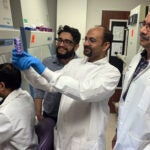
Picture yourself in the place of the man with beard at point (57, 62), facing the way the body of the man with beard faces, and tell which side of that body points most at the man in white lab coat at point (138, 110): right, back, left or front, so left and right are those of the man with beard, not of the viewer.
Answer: left

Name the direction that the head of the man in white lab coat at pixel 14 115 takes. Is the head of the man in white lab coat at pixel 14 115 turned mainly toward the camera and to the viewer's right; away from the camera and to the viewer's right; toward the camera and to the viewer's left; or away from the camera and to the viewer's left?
away from the camera and to the viewer's left

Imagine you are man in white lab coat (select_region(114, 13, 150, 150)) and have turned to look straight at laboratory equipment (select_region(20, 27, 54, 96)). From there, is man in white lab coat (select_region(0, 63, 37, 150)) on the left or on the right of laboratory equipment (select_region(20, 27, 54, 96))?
left

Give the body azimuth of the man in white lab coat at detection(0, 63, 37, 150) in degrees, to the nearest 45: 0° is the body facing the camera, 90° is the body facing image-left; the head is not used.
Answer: approximately 90°

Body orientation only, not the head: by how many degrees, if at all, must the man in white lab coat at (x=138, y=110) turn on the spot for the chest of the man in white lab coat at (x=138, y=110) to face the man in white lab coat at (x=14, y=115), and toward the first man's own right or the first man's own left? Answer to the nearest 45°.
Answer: approximately 45° to the first man's own right

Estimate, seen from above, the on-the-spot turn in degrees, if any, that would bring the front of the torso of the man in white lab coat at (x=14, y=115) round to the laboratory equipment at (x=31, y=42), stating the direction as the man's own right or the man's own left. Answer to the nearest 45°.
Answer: approximately 90° to the man's own right

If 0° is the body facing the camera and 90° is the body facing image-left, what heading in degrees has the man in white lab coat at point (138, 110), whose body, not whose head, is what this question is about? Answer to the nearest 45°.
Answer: approximately 45°
